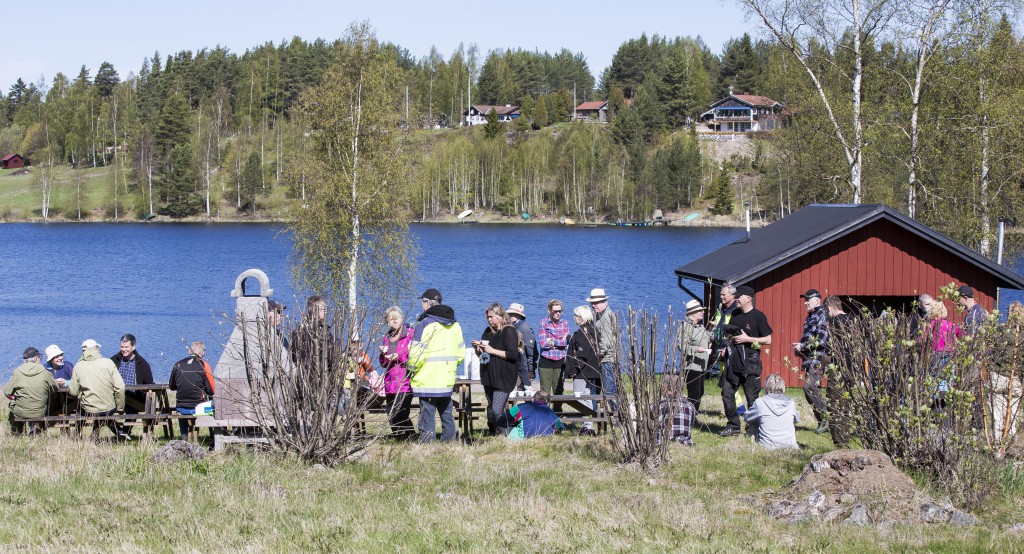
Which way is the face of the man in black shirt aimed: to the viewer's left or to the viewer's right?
to the viewer's left

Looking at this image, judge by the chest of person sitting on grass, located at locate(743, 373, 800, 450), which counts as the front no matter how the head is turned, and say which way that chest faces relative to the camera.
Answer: away from the camera

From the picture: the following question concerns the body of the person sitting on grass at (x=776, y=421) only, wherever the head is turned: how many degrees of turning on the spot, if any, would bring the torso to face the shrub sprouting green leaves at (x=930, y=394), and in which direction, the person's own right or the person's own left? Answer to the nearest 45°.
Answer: approximately 135° to the person's own right

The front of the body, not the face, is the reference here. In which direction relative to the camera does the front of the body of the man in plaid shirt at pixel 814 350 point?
to the viewer's left

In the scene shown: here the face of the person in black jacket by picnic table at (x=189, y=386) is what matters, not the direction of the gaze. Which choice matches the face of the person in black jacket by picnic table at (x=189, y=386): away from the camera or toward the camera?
away from the camera

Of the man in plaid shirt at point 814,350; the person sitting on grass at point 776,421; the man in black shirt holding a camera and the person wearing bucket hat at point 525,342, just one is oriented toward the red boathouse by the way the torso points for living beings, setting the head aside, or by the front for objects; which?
the person sitting on grass

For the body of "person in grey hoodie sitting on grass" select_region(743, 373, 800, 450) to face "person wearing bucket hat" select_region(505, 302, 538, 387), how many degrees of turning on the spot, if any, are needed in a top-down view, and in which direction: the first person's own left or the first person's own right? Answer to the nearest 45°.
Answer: approximately 45° to the first person's own left

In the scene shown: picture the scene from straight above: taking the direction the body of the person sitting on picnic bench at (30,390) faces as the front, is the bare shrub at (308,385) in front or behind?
behind

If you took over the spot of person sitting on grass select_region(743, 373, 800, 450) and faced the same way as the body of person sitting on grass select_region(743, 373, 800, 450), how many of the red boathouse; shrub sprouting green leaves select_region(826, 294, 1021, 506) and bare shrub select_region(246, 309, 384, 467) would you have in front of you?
1

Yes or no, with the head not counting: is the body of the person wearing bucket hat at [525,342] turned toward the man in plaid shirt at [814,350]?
no

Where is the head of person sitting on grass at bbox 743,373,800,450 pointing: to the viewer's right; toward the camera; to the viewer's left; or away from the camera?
away from the camera

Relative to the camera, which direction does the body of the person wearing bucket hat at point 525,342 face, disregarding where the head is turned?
to the viewer's left

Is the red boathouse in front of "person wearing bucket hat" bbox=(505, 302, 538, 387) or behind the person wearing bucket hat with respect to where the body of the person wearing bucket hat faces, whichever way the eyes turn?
behind

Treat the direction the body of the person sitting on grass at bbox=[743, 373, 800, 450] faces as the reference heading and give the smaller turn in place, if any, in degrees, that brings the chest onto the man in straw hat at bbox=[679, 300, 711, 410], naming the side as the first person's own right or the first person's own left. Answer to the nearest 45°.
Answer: approximately 45° to the first person's own left

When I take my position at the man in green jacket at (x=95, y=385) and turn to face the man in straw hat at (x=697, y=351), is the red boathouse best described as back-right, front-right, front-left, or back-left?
front-left

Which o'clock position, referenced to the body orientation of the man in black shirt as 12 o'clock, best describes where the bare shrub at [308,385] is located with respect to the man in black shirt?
The bare shrub is roughly at 12 o'clock from the man in black shirt.

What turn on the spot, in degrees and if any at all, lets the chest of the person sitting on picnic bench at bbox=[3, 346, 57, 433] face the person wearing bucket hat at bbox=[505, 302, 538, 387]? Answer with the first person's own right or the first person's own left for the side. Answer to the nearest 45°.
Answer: approximately 90° to the first person's own right

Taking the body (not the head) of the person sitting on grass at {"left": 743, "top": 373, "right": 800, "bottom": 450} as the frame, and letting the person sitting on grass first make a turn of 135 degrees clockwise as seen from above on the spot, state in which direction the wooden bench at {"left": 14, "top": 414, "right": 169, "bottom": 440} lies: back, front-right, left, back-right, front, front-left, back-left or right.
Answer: back-right
